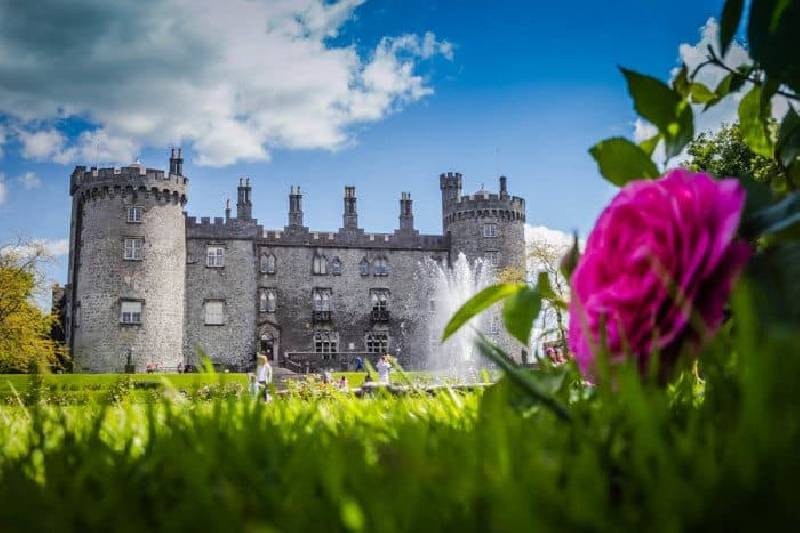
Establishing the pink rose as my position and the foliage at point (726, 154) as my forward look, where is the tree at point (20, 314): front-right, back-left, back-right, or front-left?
front-left

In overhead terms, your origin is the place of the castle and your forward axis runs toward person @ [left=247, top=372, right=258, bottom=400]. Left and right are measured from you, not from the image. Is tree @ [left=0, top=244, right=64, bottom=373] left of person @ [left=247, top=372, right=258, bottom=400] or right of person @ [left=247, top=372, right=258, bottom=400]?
right

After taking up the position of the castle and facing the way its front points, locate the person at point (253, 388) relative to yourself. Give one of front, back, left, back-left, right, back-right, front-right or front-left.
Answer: front

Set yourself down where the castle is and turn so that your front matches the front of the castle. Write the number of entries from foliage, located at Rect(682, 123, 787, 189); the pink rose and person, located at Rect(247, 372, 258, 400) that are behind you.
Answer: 0

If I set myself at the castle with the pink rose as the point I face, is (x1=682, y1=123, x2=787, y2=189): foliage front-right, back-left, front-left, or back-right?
front-left

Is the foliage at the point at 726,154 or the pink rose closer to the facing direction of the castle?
the pink rose

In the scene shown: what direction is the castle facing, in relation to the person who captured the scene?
facing the viewer

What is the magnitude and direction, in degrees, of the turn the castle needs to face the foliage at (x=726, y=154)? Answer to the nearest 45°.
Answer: approximately 45° to its left

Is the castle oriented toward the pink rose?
yes

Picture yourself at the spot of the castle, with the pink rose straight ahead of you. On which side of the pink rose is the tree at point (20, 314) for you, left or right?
right
